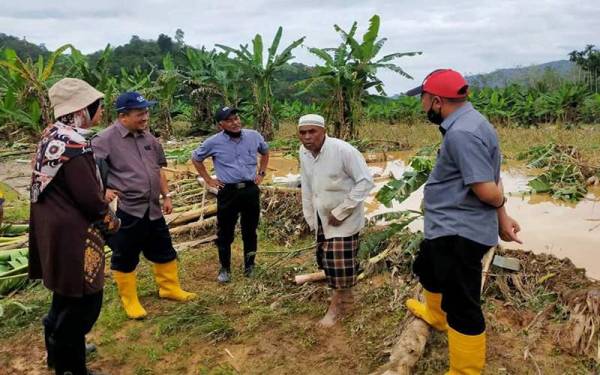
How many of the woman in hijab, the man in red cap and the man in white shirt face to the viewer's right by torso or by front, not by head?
1

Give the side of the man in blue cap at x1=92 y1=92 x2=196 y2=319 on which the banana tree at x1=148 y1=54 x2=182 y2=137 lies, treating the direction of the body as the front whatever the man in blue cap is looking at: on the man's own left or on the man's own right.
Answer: on the man's own left

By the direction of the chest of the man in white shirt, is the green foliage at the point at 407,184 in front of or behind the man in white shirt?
behind

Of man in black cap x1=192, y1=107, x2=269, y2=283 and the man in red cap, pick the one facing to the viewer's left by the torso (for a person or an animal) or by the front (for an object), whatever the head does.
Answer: the man in red cap

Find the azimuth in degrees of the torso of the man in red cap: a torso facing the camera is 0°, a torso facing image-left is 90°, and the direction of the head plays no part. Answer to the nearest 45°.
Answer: approximately 90°

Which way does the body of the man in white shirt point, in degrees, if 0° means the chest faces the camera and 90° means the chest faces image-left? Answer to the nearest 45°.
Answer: approximately 45°

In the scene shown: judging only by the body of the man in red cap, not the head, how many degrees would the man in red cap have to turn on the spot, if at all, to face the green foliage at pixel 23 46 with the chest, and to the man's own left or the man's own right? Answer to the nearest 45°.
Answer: approximately 45° to the man's own right

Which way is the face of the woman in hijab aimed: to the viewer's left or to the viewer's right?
to the viewer's right

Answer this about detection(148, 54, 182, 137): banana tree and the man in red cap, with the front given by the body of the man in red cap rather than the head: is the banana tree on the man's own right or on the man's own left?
on the man's own right

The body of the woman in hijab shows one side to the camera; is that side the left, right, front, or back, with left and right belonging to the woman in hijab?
right

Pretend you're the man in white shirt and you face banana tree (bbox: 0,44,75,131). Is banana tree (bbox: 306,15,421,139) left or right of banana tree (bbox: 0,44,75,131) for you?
right

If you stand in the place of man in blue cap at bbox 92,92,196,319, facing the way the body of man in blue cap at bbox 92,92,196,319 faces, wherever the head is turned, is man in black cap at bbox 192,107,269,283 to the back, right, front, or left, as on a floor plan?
left

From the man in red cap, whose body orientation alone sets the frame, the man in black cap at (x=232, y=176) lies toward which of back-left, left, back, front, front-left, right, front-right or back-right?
front-right

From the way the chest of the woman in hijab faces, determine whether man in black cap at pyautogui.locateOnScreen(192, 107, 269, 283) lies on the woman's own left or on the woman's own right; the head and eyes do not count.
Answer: on the woman's own left

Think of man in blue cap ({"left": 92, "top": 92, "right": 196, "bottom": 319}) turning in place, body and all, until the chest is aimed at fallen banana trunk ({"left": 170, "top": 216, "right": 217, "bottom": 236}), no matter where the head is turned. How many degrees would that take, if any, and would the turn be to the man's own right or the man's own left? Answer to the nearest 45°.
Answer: approximately 135° to the man's own left
